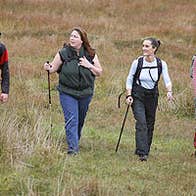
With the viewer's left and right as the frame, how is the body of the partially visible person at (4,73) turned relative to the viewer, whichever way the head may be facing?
facing the viewer

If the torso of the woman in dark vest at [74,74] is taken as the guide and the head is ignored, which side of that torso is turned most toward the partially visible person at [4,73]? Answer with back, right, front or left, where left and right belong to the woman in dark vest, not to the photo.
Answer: right

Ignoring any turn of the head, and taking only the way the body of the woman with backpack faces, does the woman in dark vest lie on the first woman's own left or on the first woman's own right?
on the first woman's own right

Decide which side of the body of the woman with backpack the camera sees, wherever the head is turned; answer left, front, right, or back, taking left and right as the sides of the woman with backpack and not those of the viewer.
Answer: front

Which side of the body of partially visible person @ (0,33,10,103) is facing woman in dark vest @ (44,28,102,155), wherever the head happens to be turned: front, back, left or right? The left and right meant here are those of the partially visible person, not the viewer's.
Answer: left

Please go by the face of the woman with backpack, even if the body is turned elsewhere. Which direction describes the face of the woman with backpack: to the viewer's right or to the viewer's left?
to the viewer's left

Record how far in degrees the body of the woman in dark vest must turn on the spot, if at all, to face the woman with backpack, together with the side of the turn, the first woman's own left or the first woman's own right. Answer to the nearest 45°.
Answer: approximately 90° to the first woman's own left
